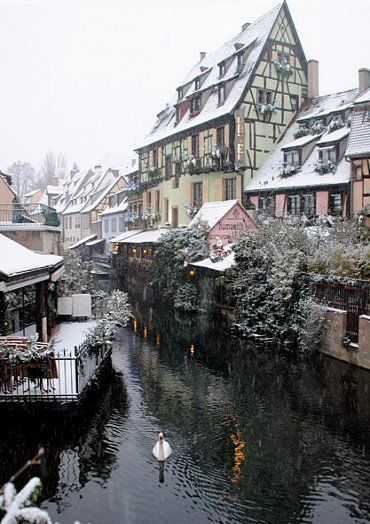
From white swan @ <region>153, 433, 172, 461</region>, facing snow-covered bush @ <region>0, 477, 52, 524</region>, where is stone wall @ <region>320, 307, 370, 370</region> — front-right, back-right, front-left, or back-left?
back-left
